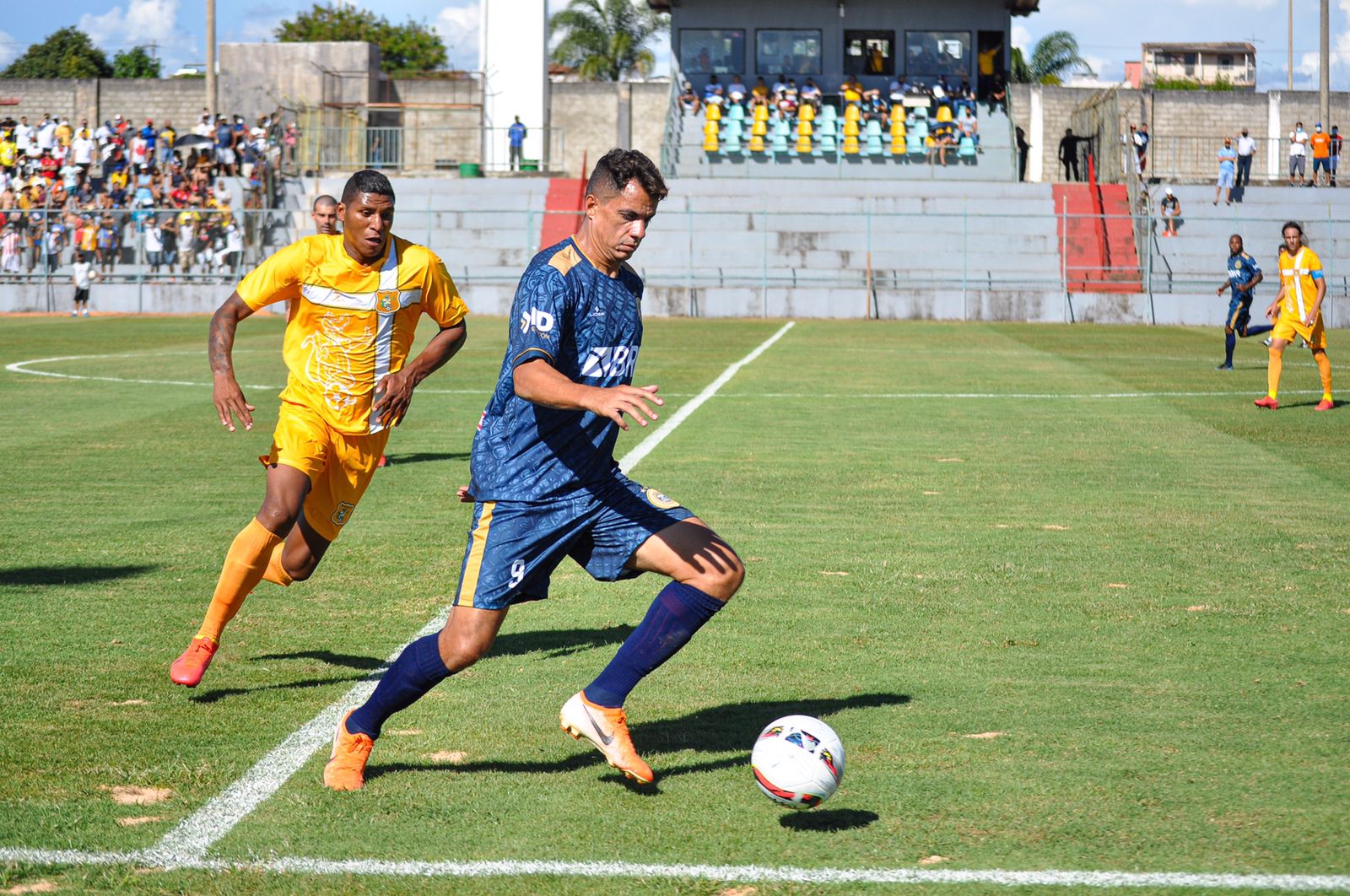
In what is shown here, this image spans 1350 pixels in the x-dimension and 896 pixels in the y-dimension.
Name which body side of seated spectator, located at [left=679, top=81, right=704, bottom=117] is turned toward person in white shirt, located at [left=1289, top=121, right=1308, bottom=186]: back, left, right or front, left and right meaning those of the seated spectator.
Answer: left

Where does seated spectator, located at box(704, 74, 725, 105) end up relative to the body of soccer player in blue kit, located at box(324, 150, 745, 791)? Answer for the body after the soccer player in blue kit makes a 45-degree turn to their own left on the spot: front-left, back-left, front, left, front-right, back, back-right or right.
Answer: left

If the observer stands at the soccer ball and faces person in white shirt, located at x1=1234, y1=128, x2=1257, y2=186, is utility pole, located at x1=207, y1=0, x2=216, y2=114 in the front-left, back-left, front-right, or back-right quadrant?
front-left

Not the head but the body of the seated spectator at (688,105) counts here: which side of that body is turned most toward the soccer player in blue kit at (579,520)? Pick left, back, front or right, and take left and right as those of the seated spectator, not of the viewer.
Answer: front

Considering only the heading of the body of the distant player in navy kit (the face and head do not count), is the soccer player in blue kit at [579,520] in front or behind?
in front

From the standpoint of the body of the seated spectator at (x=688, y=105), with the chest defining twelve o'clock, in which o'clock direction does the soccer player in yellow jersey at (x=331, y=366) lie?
The soccer player in yellow jersey is roughly at 12 o'clock from the seated spectator.

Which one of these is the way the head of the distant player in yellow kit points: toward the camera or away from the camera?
toward the camera

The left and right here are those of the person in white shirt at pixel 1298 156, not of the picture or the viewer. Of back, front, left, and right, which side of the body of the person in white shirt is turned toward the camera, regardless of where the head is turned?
front

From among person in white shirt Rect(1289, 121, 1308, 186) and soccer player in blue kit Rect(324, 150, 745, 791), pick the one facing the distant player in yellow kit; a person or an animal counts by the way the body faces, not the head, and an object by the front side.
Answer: the person in white shirt

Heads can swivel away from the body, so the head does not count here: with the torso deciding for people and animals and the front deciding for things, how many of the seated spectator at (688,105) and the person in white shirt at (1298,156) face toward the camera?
2

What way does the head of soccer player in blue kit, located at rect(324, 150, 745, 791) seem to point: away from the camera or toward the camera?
toward the camera
